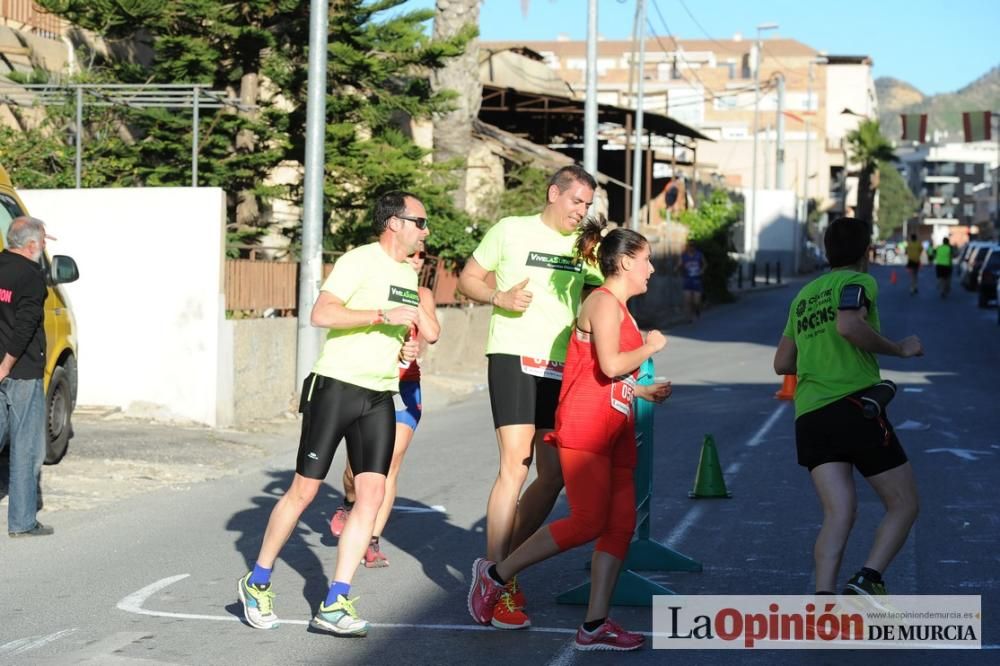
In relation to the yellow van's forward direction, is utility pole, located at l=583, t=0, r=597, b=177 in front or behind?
in front

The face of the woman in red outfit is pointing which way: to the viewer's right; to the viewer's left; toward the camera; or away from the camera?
to the viewer's right

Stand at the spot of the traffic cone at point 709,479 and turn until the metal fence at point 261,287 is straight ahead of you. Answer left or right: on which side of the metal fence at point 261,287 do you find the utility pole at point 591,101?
right

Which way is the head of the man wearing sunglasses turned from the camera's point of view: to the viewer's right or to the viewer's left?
to the viewer's right

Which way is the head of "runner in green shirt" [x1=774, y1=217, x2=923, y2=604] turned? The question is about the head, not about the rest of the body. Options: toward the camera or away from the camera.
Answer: away from the camera

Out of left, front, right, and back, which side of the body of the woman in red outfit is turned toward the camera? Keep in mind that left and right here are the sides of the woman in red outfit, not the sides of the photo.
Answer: right

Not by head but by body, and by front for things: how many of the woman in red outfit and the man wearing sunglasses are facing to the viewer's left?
0

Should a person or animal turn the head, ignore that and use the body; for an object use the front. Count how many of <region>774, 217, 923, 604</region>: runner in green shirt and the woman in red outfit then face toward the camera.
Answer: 0

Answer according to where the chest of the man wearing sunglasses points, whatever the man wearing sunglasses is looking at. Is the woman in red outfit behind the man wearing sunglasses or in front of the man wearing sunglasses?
in front

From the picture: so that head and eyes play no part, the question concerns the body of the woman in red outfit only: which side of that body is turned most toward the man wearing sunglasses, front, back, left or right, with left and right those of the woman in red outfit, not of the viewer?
back

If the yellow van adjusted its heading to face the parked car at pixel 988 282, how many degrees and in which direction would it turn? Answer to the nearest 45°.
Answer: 0° — it already faces it
